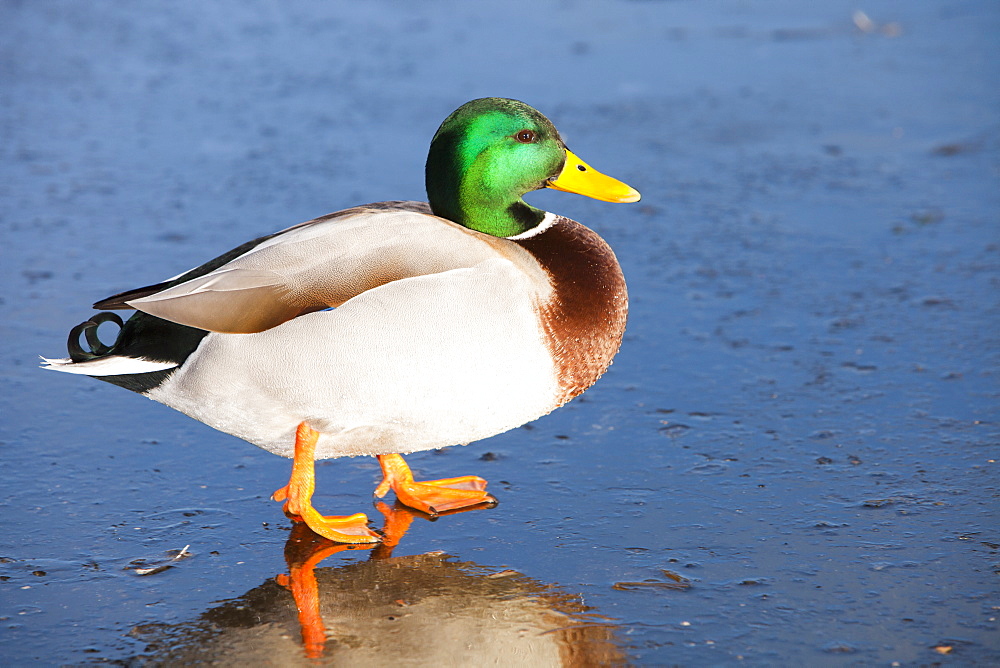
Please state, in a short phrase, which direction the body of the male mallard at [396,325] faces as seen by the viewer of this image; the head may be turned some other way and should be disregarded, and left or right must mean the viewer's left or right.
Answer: facing to the right of the viewer
